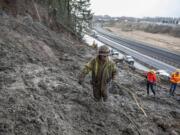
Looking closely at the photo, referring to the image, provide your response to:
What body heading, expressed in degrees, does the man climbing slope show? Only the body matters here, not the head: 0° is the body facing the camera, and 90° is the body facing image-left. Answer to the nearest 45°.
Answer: approximately 0°
